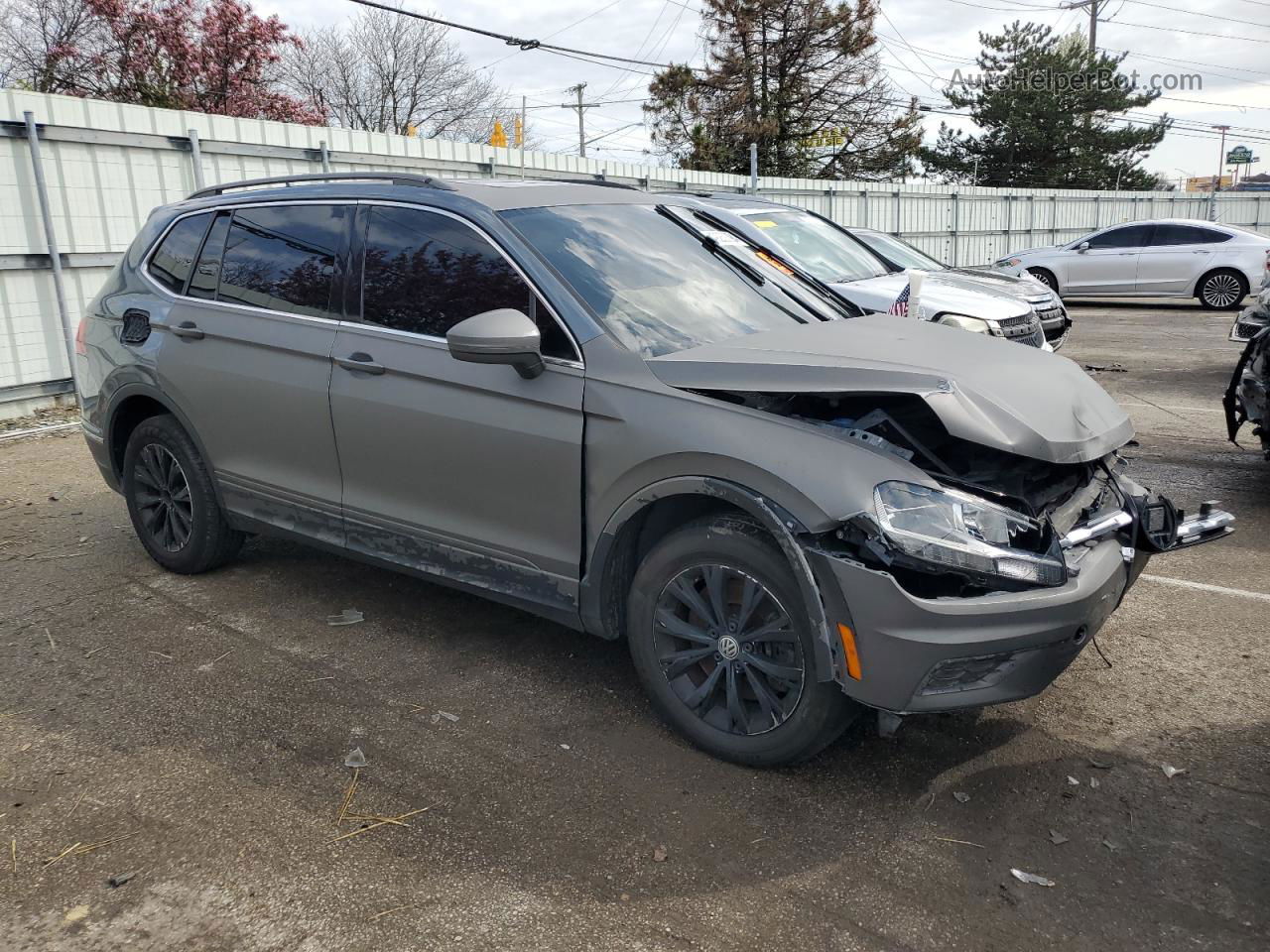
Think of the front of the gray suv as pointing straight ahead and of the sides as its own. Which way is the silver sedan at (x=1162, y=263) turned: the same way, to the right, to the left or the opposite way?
the opposite way

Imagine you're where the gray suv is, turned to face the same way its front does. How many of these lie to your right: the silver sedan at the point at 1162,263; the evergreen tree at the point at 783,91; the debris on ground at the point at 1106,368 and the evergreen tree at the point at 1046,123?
0

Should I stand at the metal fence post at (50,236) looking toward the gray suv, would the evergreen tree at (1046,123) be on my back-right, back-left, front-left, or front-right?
back-left

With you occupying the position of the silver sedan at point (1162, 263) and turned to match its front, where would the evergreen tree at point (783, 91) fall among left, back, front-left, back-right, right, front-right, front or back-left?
front-right

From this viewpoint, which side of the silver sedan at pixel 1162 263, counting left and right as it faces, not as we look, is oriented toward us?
left

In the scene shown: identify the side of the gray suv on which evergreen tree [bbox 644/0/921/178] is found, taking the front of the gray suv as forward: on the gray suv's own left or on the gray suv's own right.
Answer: on the gray suv's own left

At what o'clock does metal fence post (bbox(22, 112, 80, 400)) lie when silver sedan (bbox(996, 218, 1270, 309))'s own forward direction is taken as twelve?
The metal fence post is roughly at 10 o'clock from the silver sedan.

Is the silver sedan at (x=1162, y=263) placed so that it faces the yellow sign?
no

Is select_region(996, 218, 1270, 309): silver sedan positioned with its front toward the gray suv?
no

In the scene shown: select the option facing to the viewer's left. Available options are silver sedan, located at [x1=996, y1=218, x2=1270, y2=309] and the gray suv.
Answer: the silver sedan

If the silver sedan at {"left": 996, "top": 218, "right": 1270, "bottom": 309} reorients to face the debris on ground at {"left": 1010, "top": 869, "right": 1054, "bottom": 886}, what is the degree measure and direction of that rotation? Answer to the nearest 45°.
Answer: approximately 90° to its left

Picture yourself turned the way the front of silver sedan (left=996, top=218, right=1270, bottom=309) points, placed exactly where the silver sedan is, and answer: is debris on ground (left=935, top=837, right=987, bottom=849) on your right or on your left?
on your left

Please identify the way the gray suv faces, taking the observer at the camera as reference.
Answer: facing the viewer and to the right of the viewer

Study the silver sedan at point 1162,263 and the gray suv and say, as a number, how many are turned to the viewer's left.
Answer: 1

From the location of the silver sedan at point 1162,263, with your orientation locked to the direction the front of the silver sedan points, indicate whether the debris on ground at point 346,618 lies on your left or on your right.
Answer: on your left

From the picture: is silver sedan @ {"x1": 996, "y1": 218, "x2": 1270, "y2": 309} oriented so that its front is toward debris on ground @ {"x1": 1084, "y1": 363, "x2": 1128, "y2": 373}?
no
